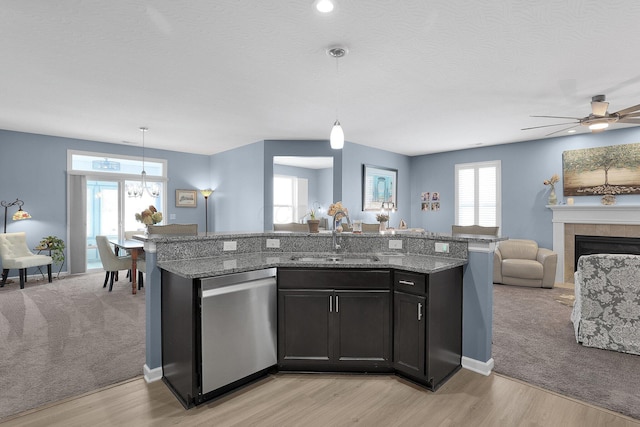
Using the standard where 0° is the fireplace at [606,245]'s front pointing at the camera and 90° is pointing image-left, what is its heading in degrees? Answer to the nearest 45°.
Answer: approximately 0°

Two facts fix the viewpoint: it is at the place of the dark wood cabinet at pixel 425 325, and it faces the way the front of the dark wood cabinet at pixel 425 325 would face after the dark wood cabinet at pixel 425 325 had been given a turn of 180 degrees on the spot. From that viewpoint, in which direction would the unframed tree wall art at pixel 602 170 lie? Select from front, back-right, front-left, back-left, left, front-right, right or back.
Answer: front

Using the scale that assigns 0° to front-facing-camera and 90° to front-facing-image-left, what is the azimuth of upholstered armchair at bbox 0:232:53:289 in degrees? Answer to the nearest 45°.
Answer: approximately 315°

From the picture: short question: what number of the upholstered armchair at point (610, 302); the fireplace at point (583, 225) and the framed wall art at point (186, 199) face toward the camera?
2

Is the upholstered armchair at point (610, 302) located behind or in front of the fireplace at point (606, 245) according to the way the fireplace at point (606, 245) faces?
in front

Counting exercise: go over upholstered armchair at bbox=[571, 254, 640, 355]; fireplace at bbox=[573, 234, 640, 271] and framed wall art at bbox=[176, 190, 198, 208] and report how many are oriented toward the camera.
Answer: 2

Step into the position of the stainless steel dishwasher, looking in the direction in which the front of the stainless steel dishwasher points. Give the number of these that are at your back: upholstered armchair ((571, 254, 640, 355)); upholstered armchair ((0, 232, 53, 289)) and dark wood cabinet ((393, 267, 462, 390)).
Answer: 1
